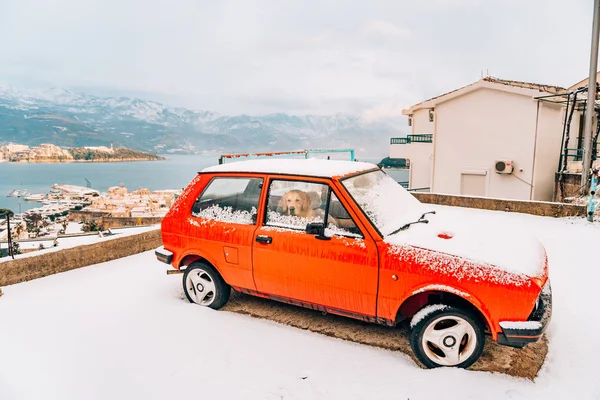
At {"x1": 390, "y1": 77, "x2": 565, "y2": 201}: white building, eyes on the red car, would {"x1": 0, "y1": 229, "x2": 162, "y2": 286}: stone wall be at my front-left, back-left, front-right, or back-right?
front-right

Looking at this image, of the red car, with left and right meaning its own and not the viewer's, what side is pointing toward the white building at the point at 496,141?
left

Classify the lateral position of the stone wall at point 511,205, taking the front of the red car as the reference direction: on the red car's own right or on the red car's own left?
on the red car's own left

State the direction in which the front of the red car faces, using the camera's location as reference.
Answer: facing the viewer and to the right of the viewer

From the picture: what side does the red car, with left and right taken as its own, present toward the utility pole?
left
